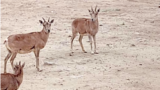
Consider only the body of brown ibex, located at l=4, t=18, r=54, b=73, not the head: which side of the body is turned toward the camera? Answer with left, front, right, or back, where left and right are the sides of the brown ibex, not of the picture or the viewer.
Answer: right

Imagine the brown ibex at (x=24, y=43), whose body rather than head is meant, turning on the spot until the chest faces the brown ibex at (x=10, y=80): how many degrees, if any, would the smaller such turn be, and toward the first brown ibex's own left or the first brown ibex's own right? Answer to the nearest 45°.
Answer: approximately 90° to the first brown ibex's own right

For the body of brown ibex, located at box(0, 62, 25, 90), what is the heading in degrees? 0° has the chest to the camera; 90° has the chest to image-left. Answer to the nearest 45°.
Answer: approximately 270°

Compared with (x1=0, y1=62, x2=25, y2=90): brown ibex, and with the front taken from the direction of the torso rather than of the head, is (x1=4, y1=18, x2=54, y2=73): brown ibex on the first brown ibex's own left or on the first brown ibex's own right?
on the first brown ibex's own left

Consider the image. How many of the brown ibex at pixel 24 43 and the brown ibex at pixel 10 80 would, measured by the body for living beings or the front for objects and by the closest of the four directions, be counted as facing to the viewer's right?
2
